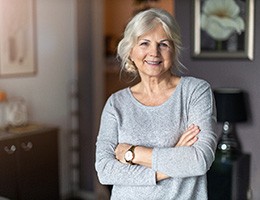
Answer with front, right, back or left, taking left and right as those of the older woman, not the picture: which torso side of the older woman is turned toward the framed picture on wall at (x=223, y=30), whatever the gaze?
back

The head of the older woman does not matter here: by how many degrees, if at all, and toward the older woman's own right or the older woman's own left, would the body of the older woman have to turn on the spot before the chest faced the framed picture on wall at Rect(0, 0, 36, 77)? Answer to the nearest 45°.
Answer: approximately 135° to the older woman's own right

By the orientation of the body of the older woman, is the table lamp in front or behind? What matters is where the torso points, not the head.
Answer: behind

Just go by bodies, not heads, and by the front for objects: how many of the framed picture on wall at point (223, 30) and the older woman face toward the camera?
2

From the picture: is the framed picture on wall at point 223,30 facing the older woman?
yes

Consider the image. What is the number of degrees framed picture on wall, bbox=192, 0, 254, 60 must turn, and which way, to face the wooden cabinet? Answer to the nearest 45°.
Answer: approximately 90° to its right

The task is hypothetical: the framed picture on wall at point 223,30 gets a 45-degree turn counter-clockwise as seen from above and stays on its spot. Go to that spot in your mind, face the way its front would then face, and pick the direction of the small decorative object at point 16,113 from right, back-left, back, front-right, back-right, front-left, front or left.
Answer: back-right

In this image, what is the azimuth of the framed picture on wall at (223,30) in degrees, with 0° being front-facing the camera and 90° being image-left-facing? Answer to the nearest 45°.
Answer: approximately 0°
